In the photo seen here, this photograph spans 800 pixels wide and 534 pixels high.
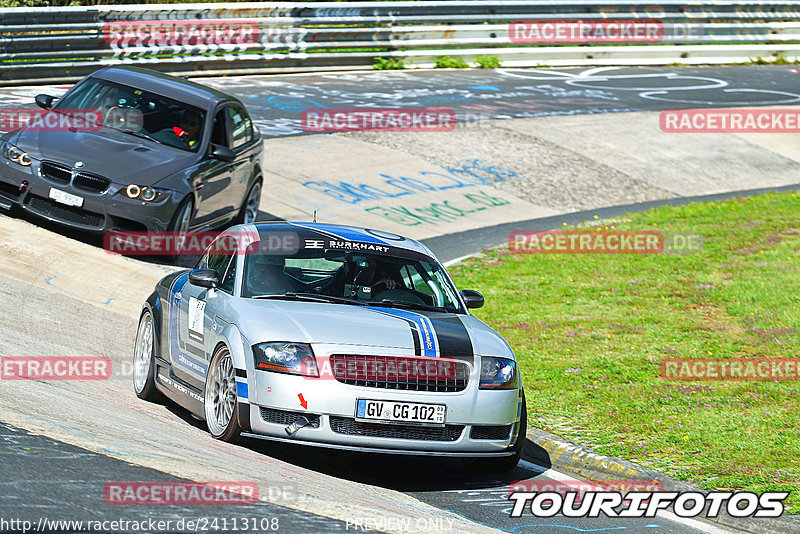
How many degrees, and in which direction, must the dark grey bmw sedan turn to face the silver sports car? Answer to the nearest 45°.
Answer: approximately 45° to its left

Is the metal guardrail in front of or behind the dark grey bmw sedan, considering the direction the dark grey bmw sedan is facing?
behind

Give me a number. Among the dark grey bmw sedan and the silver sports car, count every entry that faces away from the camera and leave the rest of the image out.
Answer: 0

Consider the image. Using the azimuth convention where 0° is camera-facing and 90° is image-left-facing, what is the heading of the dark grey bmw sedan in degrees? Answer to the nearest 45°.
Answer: approximately 45°

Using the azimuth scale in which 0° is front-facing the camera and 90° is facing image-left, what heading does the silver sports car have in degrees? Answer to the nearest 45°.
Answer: approximately 315°

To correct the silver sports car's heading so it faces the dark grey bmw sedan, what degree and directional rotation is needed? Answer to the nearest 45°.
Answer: approximately 135° to its left

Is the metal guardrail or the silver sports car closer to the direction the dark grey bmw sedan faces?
the silver sports car

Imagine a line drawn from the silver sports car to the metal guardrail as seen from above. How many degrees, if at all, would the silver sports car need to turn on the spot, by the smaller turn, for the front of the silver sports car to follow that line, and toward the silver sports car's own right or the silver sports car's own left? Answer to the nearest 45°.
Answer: approximately 135° to the silver sports car's own left
